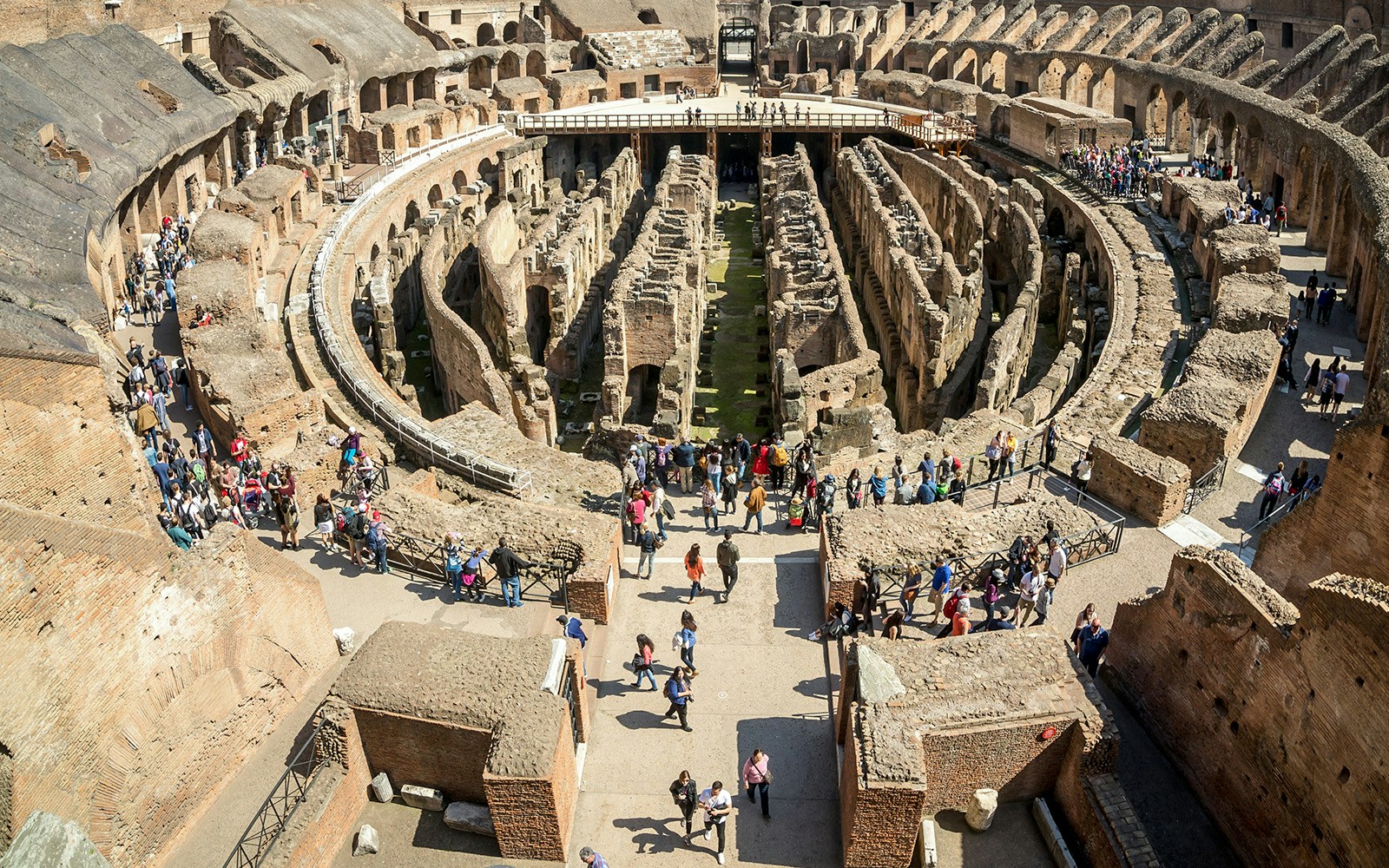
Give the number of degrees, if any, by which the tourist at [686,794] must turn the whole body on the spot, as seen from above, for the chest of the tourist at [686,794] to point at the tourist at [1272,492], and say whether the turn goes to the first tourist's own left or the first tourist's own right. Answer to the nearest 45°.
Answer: approximately 135° to the first tourist's own left

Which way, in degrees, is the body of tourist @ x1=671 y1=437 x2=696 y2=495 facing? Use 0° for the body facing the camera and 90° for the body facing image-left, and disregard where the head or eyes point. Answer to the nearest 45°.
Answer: approximately 180°

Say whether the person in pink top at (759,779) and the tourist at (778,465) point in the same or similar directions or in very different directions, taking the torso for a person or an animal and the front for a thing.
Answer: very different directions

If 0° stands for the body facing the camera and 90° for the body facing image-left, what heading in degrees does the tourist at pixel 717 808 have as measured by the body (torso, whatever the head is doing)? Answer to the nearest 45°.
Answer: approximately 0°

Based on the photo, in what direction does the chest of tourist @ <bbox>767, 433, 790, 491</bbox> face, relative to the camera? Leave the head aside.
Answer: away from the camera

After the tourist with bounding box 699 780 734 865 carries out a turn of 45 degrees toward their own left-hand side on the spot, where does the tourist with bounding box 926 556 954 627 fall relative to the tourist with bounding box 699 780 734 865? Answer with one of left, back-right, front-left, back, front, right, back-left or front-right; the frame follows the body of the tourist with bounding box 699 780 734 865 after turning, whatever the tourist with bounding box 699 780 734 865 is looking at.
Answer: left

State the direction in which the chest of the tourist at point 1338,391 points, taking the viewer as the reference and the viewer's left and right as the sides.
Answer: facing away from the viewer

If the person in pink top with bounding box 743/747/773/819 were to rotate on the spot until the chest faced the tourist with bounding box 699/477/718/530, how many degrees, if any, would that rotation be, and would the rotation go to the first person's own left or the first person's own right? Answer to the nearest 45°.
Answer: approximately 180°
